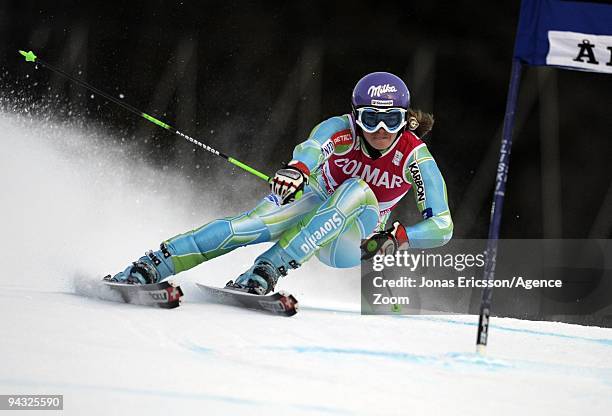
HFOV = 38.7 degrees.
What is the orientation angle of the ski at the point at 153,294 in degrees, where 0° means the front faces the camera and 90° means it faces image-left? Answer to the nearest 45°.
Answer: approximately 315°

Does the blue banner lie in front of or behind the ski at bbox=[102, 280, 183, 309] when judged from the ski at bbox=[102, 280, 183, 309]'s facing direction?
in front
